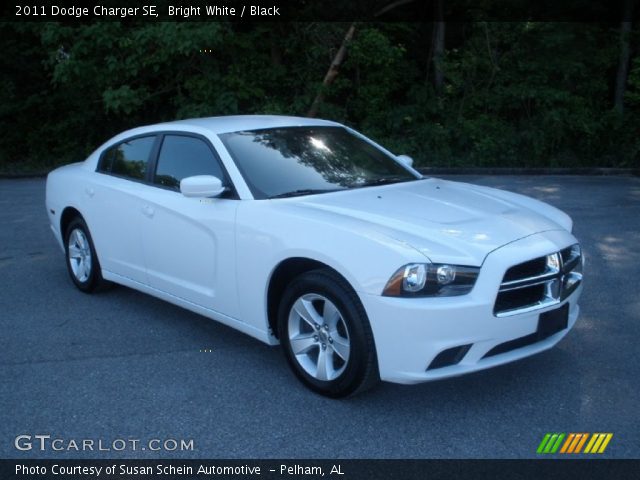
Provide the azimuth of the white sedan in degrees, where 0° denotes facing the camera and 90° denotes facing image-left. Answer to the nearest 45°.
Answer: approximately 315°
